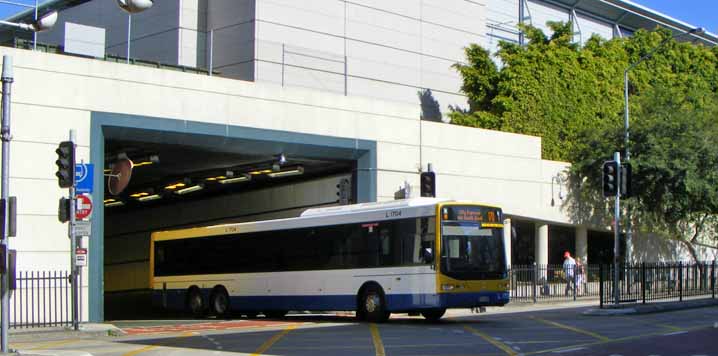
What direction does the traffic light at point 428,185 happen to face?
toward the camera

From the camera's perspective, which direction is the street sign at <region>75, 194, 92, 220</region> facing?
toward the camera

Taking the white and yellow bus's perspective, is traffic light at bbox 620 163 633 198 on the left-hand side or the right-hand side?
on its left

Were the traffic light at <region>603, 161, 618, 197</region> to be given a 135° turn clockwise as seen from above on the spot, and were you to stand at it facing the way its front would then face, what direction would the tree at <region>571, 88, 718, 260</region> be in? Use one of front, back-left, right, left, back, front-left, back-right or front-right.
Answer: front-right

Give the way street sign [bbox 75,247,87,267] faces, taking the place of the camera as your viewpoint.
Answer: facing the viewer

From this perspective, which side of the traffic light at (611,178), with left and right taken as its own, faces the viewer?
front
